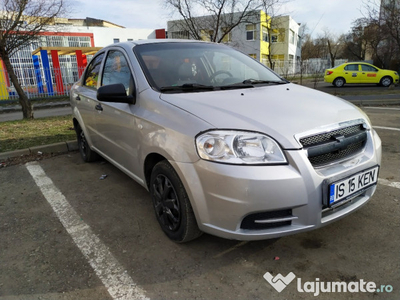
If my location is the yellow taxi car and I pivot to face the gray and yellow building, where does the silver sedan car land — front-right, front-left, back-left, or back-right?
back-left

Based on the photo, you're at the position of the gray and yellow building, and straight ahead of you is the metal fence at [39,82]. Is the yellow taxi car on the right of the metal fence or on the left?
left

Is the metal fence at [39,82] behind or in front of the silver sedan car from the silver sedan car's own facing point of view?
behind

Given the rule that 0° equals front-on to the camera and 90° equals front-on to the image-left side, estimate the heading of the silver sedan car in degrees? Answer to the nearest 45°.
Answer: approximately 315°

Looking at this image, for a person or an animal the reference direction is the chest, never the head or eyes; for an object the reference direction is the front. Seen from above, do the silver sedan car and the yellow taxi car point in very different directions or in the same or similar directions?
same or similar directions

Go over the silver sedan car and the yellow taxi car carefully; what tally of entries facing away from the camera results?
0

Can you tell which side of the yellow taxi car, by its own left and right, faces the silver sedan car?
right

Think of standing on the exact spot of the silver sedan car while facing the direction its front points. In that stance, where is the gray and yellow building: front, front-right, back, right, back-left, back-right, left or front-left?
back-left

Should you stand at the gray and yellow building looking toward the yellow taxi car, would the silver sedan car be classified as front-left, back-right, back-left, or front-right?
front-right

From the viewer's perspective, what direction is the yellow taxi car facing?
to the viewer's right

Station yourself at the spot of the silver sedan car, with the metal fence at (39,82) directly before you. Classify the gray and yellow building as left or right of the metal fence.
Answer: right

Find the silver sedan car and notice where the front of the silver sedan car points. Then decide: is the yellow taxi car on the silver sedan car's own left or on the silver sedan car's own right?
on the silver sedan car's own left
